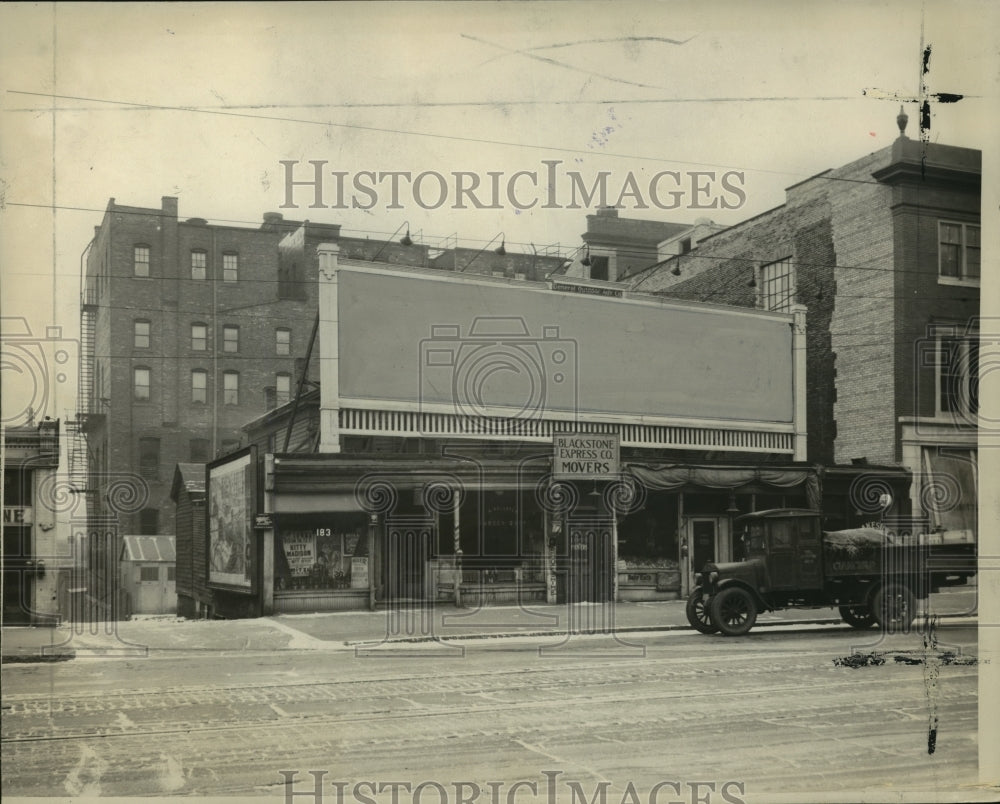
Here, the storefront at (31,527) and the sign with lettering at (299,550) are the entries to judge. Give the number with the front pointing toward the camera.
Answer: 2

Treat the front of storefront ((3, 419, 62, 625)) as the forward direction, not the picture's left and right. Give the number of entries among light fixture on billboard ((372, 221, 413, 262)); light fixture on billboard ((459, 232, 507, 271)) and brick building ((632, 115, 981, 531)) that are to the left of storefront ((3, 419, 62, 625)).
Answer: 3

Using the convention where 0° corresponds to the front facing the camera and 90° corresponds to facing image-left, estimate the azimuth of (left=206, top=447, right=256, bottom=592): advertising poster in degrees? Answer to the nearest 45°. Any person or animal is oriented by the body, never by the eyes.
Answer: approximately 45°

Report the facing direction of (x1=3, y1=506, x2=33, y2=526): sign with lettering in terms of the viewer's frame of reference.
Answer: facing the viewer

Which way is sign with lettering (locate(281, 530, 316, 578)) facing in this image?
toward the camera

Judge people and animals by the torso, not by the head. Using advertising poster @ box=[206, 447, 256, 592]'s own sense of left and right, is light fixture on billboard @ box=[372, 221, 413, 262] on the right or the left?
on its left

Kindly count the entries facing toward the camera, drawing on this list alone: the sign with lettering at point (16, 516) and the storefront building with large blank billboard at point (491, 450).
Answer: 2

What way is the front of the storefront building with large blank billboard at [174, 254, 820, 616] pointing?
toward the camera

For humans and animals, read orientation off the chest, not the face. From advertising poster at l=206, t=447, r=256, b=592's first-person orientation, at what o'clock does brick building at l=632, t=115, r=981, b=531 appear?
The brick building is roughly at 8 o'clock from the advertising poster.
